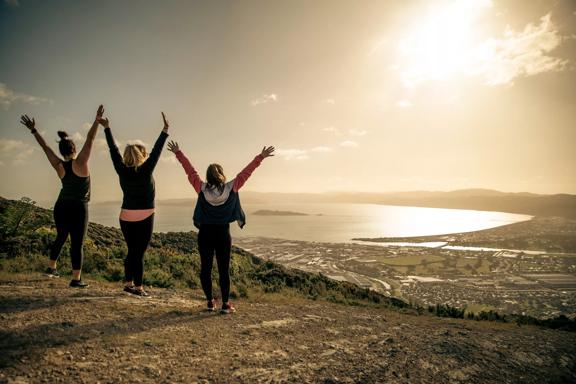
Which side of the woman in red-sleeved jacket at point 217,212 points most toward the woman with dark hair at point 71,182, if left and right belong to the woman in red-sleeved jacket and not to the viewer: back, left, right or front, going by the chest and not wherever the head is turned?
left

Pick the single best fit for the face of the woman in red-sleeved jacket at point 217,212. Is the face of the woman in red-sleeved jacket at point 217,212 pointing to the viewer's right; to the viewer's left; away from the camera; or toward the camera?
away from the camera

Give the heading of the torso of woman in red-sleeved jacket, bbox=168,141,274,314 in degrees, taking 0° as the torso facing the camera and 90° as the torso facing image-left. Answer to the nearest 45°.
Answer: approximately 180°

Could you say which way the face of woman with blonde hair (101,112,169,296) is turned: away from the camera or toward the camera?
away from the camera

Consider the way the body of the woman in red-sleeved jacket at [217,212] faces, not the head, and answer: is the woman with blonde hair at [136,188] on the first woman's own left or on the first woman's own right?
on the first woman's own left
